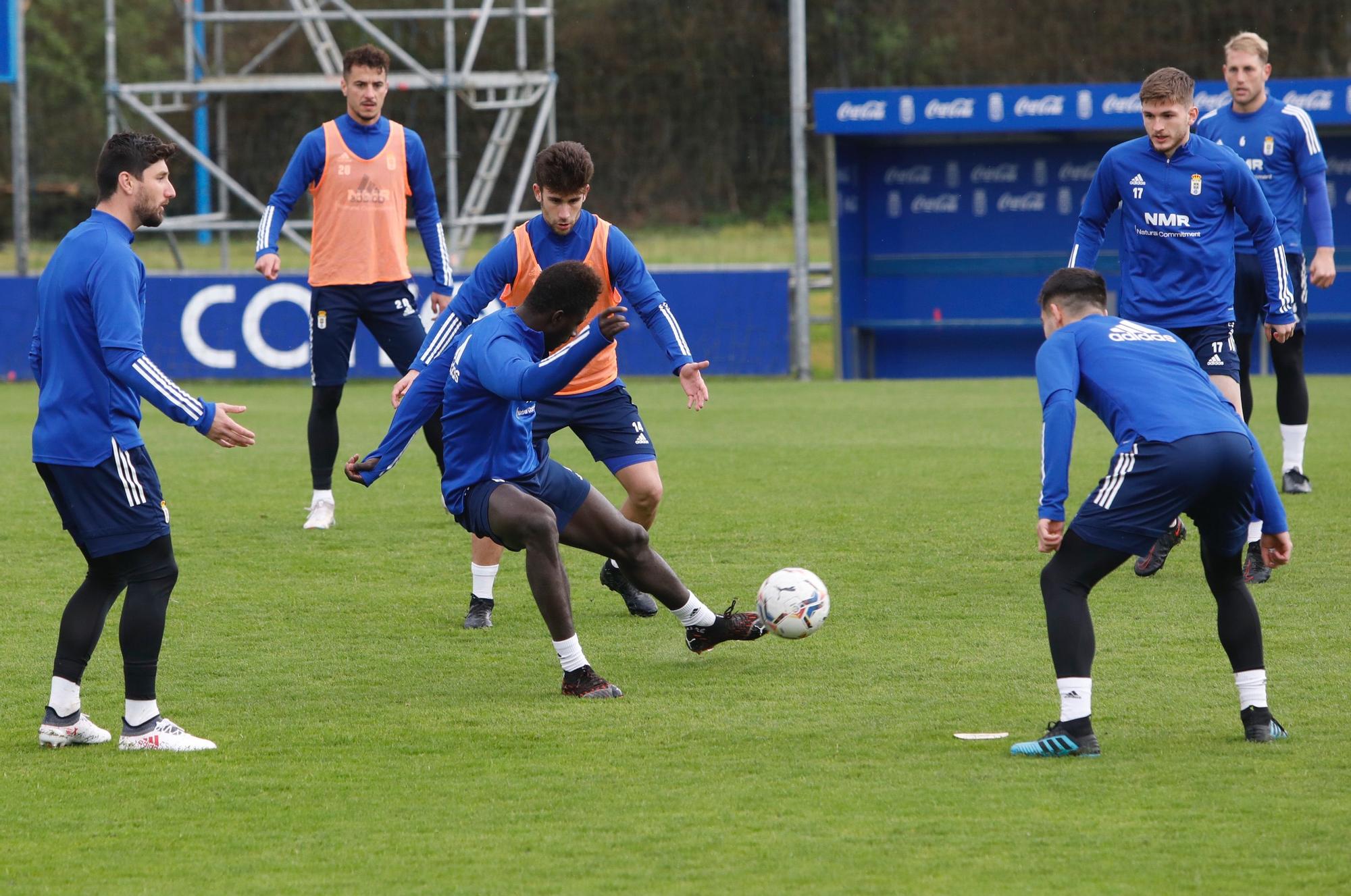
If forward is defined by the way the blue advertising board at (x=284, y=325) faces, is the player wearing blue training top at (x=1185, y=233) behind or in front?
in front

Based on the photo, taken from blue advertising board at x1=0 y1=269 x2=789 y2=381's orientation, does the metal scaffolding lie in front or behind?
behind

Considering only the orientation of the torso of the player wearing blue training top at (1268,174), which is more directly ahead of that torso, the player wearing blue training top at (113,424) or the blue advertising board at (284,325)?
the player wearing blue training top

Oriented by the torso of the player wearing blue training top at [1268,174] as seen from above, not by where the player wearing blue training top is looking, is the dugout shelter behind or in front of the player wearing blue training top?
behind

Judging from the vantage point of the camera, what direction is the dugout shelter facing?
facing the viewer

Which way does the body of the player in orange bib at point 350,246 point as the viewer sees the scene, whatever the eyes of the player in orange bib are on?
toward the camera

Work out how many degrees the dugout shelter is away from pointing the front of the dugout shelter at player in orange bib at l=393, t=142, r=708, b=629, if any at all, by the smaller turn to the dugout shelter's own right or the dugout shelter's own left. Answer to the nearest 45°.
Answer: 0° — it already faces them

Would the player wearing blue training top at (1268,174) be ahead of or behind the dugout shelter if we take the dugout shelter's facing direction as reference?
ahead

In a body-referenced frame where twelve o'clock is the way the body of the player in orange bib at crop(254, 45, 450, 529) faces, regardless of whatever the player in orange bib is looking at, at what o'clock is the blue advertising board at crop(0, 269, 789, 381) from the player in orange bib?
The blue advertising board is roughly at 6 o'clock from the player in orange bib.

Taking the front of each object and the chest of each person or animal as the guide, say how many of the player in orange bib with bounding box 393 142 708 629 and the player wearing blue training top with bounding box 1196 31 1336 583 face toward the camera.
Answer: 2

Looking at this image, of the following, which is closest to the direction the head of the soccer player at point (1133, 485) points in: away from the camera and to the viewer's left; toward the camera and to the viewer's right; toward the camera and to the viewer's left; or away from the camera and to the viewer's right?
away from the camera and to the viewer's left

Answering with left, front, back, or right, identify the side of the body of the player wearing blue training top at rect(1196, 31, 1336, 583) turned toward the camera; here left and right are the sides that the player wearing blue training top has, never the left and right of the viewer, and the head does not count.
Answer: front
